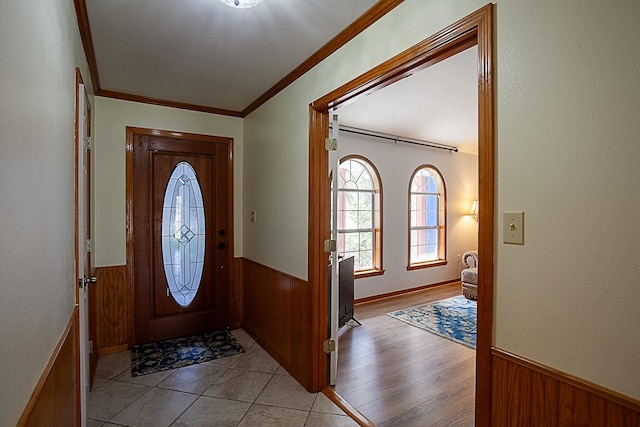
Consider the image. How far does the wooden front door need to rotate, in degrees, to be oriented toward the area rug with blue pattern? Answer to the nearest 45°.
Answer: approximately 90° to its left

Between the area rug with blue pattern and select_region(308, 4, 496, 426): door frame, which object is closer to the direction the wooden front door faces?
the door frame

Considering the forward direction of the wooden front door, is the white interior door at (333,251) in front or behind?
in front

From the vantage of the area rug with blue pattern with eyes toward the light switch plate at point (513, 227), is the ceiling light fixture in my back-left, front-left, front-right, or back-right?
front-right

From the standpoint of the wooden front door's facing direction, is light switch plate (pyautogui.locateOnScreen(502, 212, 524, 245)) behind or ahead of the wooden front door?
ahead

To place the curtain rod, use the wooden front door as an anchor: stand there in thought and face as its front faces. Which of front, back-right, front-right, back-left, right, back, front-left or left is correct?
left

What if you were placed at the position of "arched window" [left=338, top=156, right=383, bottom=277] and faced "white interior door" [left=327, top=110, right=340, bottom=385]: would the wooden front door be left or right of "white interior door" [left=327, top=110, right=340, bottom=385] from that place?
right

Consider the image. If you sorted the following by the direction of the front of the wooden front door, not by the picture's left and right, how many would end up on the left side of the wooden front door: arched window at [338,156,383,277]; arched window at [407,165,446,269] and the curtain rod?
3

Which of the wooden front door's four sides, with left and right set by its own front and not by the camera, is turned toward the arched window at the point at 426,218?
left

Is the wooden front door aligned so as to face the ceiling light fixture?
yes

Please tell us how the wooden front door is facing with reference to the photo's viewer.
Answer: facing the viewer
